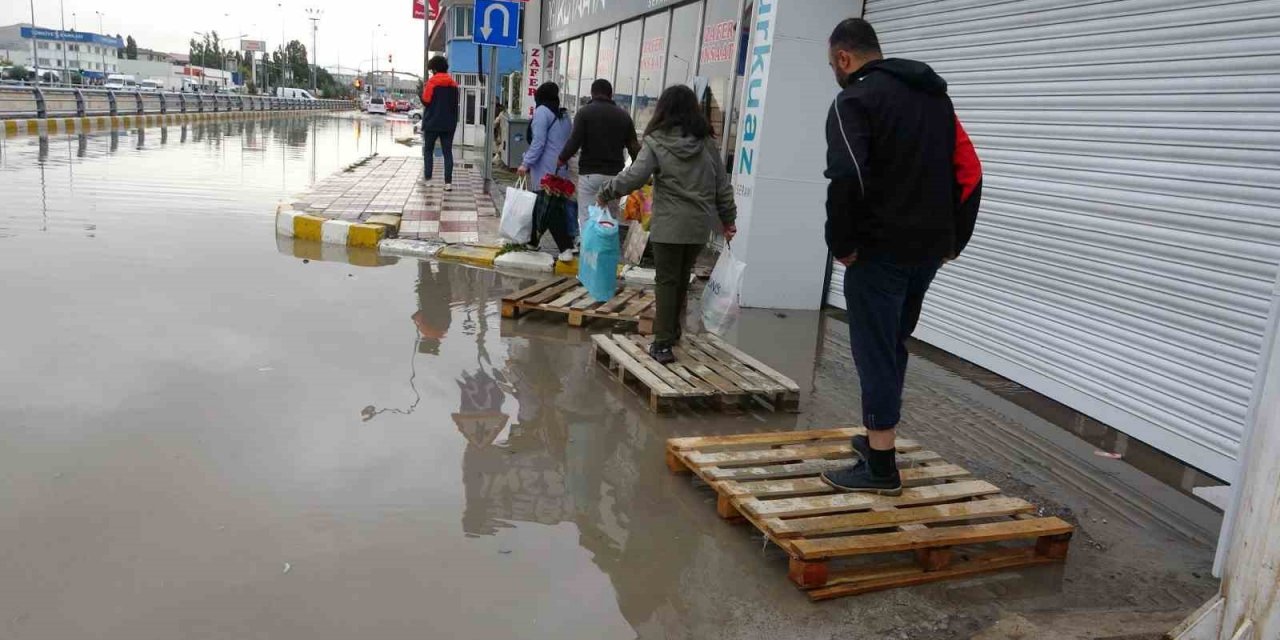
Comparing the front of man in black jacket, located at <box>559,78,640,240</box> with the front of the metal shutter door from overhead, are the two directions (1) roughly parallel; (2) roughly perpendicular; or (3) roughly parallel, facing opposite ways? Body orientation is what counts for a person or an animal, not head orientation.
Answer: roughly perpendicular

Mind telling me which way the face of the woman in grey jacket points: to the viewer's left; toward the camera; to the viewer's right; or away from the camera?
away from the camera

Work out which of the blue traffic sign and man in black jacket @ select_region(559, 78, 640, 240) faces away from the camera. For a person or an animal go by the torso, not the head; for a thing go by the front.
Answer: the man in black jacket

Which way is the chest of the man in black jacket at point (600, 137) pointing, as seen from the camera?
away from the camera

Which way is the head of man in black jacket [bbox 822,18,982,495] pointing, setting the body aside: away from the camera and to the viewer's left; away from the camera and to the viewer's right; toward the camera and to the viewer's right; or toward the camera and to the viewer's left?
away from the camera and to the viewer's left

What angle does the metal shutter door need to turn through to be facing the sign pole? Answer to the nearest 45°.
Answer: approximately 90° to its right

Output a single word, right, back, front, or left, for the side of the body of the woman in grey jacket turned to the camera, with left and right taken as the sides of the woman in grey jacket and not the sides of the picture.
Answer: back

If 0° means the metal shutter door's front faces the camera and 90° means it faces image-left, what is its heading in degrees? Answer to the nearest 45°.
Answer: approximately 45°

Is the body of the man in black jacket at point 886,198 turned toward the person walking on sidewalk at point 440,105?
yes

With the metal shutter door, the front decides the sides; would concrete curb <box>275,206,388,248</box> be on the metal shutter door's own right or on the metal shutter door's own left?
on the metal shutter door's own right

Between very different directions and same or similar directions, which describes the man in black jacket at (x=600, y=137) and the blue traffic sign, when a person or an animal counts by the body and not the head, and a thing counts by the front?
very different directions

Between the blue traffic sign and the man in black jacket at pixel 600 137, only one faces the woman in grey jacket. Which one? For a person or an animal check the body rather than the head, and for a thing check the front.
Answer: the blue traffic sign

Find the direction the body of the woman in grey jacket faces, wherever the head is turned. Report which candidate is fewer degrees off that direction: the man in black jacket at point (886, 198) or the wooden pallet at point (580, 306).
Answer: the wooden pallet

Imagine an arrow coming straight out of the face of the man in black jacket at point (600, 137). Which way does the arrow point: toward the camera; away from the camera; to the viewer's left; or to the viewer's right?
away from the camera

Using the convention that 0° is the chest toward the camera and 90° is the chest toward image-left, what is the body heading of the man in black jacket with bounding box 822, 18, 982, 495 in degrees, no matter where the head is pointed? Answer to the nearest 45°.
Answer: approximately 135°

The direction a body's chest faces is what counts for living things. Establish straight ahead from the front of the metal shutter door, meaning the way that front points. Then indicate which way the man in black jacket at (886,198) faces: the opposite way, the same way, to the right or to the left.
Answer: to the right
